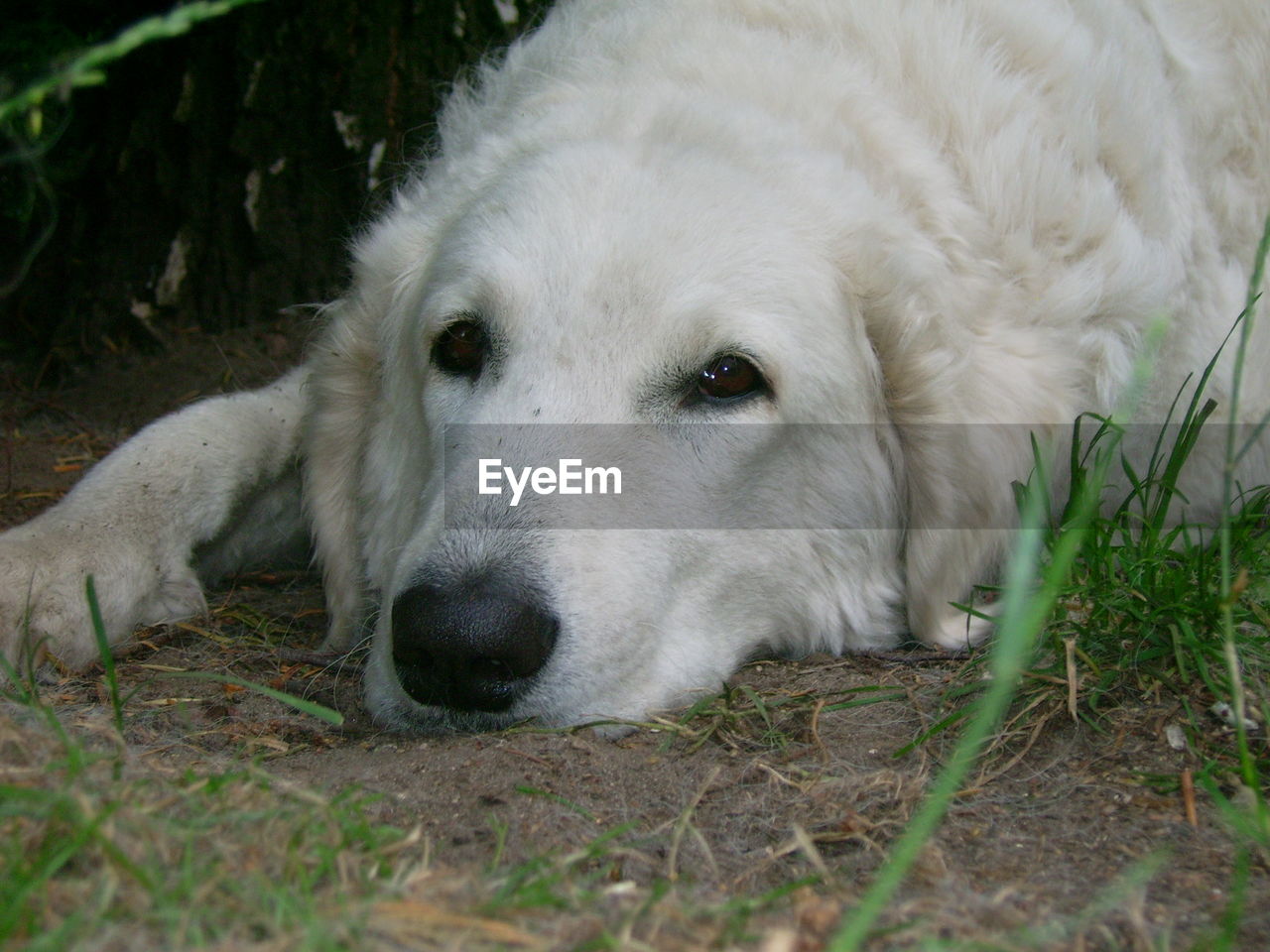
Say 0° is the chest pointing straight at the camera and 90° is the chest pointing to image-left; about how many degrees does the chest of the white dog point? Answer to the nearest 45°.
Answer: approximately 45°

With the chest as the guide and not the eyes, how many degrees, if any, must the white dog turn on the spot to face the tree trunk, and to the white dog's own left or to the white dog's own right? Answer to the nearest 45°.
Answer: approximately 90° to the white dog's own right
